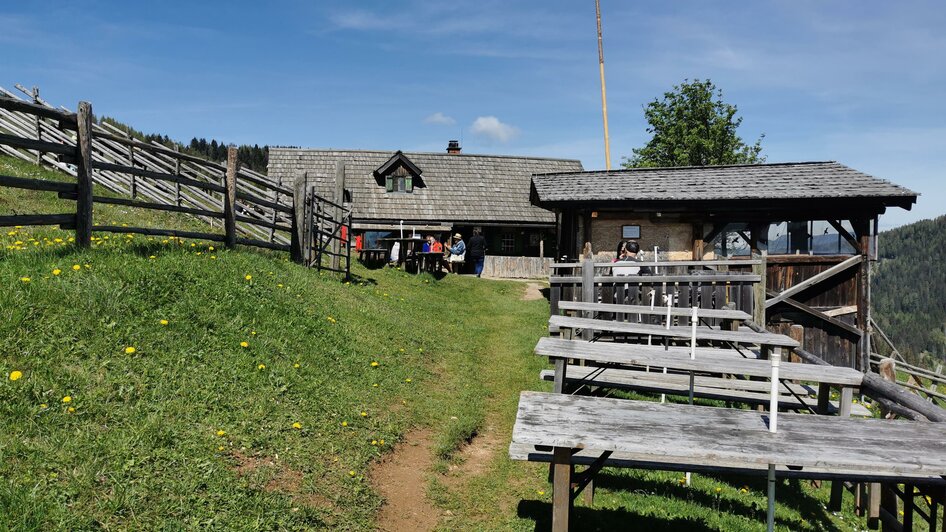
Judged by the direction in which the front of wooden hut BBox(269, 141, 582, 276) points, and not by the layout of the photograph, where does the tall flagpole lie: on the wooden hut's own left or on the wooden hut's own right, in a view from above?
on the wooden hut's own left

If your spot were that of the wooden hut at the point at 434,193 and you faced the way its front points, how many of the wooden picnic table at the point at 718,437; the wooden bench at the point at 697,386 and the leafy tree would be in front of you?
2

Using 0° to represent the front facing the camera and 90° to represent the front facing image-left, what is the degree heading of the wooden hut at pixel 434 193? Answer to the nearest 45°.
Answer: approximately 0°

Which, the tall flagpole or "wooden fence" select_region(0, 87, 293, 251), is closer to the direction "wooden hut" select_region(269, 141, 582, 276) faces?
the wooden fence

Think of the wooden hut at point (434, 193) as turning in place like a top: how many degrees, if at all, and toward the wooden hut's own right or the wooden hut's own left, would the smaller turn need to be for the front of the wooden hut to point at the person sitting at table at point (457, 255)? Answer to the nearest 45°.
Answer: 0° — it already faces them

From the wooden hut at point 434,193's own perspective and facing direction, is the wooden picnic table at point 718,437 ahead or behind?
ahead

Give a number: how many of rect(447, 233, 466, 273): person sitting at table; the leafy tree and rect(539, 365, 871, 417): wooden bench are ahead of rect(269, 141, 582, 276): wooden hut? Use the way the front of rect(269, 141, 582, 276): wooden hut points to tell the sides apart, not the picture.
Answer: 2

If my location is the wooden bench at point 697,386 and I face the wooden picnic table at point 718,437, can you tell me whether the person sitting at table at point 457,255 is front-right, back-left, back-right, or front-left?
back-right

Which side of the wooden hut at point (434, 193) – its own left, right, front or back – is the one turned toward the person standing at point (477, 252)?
front

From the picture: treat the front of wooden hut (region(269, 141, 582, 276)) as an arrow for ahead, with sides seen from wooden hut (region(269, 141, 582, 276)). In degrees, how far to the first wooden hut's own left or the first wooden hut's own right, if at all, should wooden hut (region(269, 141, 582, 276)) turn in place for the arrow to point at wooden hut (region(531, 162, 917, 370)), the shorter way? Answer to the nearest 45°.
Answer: approximately 45° to the first wooden hut's own left

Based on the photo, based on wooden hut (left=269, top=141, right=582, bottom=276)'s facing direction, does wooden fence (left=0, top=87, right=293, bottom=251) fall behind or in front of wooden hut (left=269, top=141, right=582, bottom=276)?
in front

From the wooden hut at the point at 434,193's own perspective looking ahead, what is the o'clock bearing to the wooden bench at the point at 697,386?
The wooden bench is roughly at 12 o'clock from the wooden hut.

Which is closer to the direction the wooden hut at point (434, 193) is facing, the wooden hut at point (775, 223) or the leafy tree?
the wooden hut

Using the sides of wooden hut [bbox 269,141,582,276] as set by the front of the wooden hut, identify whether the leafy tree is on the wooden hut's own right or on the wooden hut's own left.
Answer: on the wooden hut's own left
